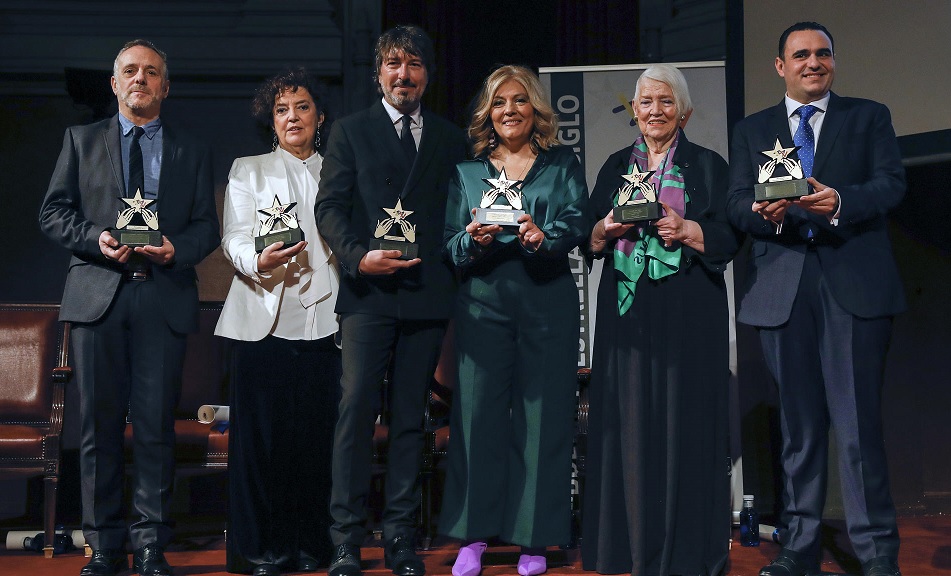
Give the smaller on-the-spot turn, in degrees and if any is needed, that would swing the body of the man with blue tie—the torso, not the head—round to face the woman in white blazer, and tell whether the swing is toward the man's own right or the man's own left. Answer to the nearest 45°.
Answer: approximately 90° to the man's own right

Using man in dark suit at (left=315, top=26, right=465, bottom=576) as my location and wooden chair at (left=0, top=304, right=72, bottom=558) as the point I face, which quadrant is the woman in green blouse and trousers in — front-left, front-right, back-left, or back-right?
back-right

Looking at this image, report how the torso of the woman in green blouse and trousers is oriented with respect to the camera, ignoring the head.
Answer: toward the camera

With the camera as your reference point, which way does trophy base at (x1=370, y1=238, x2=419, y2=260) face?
facing the viewer

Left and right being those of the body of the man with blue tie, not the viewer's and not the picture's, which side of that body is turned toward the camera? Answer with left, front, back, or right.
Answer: front

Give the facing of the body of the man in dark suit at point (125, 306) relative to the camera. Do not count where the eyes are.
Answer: toward the camera

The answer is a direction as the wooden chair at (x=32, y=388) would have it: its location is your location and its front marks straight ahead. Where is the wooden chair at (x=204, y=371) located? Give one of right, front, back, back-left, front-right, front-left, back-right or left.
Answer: left
